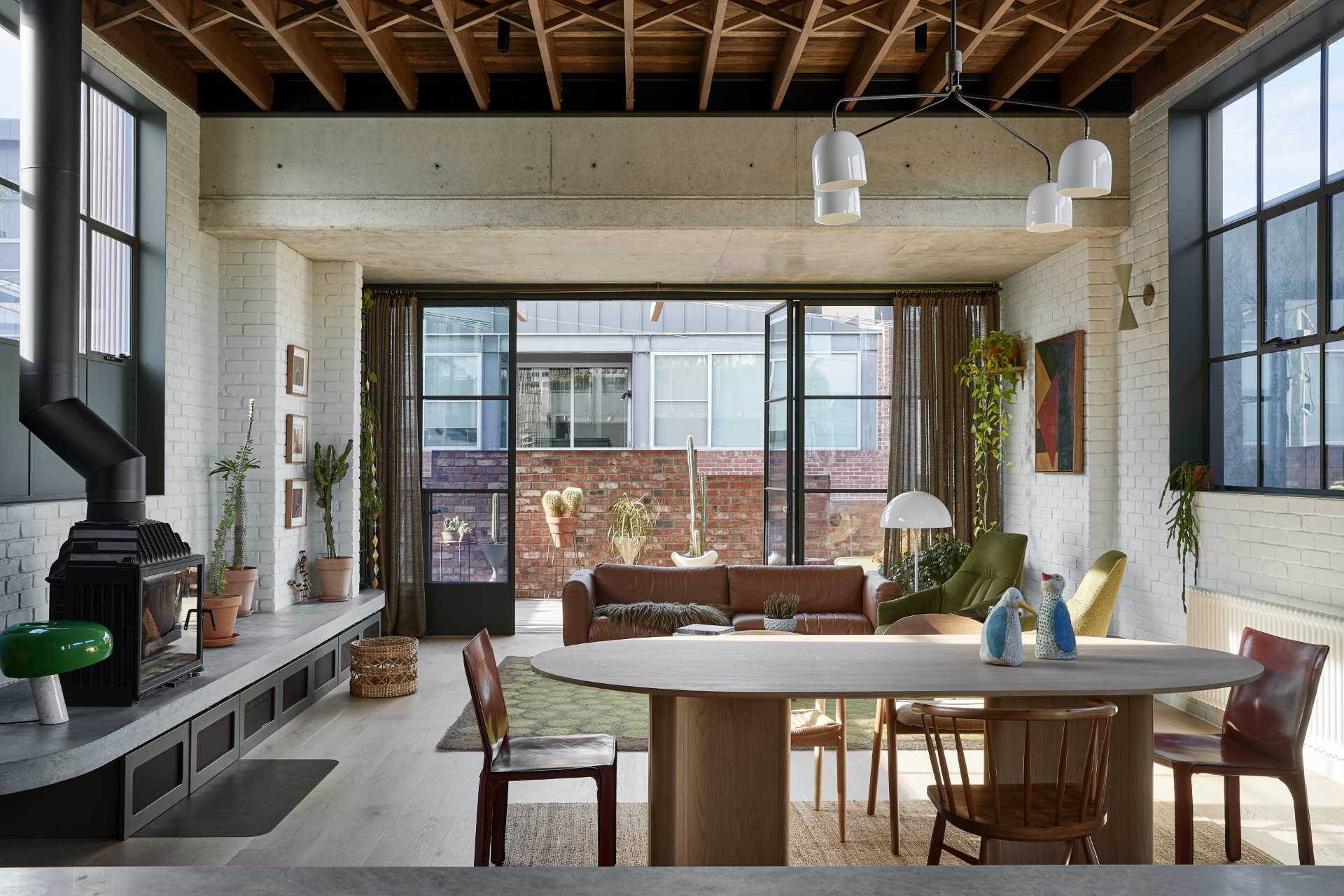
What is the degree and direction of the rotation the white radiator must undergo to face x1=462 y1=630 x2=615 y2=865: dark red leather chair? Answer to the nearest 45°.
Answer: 0° — it already faces it

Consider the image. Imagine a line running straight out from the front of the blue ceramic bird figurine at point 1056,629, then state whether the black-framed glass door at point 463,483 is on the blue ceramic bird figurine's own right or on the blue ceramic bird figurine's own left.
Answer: on the blue ceramic bird figurine's own right

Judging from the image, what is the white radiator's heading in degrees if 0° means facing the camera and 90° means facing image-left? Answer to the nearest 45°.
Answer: approximately 45°

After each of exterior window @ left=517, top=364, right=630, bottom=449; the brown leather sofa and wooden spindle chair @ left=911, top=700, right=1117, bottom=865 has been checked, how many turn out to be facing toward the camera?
2

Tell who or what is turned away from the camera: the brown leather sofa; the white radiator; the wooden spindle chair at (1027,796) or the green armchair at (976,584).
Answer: the wooden spindle chair

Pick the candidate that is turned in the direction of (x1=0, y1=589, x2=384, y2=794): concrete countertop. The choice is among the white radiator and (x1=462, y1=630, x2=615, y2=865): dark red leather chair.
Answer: the white radiator

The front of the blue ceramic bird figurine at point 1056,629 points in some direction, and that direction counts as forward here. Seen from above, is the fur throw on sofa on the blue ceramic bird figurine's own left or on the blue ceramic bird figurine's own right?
on the blue ceramic bird figurine's own right

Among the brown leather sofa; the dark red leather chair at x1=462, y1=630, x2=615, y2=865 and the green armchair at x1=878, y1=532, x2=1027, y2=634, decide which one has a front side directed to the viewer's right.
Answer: the dark red leather chair

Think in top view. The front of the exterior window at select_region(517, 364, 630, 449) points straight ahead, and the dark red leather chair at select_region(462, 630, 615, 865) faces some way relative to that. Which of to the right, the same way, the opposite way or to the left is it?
to the left

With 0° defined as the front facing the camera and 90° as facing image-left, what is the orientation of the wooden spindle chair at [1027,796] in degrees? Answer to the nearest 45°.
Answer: approximately 180°

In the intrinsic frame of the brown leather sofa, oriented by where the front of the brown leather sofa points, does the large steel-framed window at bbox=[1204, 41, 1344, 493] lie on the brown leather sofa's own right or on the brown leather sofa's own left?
on the brown leather sofa's own left

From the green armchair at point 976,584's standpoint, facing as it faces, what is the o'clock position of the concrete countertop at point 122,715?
The concrete countertop is roughly at 12 o'clock from the green armchair.

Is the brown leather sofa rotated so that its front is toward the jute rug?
yes

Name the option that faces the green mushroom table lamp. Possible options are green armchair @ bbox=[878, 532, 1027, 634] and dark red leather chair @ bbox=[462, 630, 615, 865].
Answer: the green armchair

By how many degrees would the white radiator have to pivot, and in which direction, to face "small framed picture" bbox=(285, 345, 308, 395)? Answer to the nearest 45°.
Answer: approximately 45° to its right

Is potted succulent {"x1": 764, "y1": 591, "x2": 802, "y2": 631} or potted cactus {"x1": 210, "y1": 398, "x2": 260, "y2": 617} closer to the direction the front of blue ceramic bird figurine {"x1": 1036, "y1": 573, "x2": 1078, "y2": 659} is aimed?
the potted cactus

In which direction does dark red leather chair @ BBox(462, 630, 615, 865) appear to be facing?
to the viewer's right

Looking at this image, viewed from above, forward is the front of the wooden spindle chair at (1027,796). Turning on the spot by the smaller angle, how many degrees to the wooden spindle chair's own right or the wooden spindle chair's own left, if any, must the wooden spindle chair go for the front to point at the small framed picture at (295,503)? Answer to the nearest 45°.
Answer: approximately 45° to the wooden spindle chair's own left
